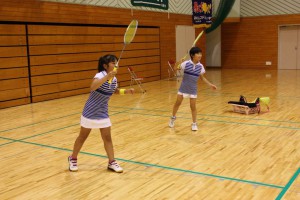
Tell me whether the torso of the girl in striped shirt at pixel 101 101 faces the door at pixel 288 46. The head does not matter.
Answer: no

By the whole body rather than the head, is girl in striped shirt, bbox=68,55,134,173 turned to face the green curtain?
no

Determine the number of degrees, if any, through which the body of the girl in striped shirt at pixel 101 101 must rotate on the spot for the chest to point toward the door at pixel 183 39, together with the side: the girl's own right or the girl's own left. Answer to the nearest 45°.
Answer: approximately 135° to the girl's own left

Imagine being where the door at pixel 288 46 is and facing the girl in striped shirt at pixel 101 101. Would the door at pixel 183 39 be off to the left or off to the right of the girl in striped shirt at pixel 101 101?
right

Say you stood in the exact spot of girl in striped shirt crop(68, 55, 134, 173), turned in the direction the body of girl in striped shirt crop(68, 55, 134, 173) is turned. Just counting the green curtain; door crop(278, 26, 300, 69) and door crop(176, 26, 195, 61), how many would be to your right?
0

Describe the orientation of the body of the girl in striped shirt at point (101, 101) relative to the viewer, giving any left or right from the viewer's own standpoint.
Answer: facing the viewer and to the right of the viewer
